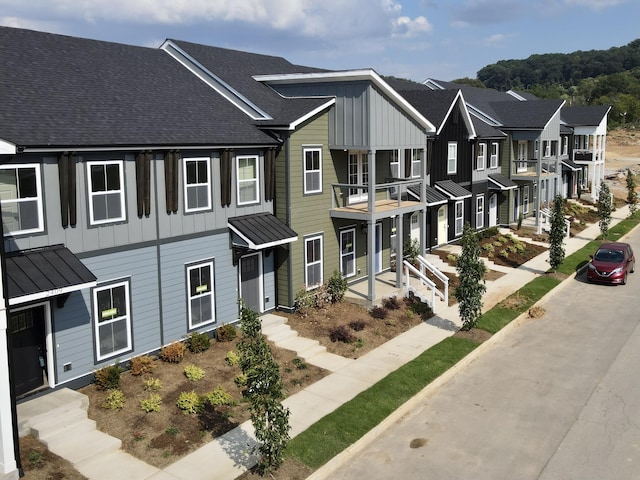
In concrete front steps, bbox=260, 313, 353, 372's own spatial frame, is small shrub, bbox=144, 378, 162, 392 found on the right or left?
on its right

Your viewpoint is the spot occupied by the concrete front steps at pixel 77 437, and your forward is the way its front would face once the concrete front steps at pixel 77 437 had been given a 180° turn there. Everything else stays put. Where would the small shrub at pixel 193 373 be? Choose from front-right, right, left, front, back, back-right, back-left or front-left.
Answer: right

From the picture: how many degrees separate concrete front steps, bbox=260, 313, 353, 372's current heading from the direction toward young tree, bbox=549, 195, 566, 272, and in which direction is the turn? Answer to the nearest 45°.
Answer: approximately 90° to its left

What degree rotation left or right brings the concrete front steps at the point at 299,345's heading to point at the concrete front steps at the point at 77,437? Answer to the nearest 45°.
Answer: approximately 90° to its right

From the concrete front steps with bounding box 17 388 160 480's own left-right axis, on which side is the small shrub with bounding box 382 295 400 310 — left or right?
on its left

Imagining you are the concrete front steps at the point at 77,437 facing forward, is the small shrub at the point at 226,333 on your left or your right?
on your left

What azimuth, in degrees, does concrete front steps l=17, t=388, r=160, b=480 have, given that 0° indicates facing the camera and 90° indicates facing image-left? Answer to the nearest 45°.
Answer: approximately 315°

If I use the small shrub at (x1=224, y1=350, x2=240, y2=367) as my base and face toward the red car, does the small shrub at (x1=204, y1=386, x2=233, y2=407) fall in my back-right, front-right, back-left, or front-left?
back-right

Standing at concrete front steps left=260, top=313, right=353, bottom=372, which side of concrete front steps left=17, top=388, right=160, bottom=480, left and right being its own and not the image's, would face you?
left

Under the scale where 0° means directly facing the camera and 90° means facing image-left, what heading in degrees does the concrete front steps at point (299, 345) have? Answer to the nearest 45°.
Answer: approximately 315°

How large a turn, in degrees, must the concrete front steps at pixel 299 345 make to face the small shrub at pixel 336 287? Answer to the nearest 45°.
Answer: approximately 135° to its left

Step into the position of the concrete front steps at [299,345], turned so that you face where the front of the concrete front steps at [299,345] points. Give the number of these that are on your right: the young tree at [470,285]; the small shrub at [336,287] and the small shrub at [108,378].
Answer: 1

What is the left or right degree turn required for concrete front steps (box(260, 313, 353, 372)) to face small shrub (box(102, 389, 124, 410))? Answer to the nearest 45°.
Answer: approximately 90° to its right
